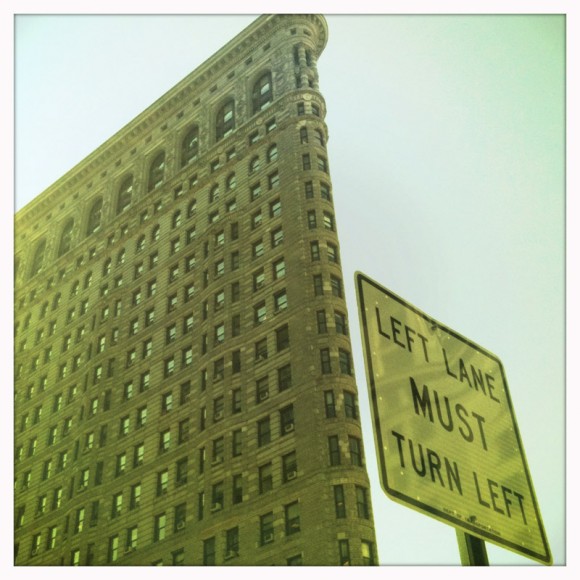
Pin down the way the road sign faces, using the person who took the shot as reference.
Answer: facing the viewer and to the right of the viewer
